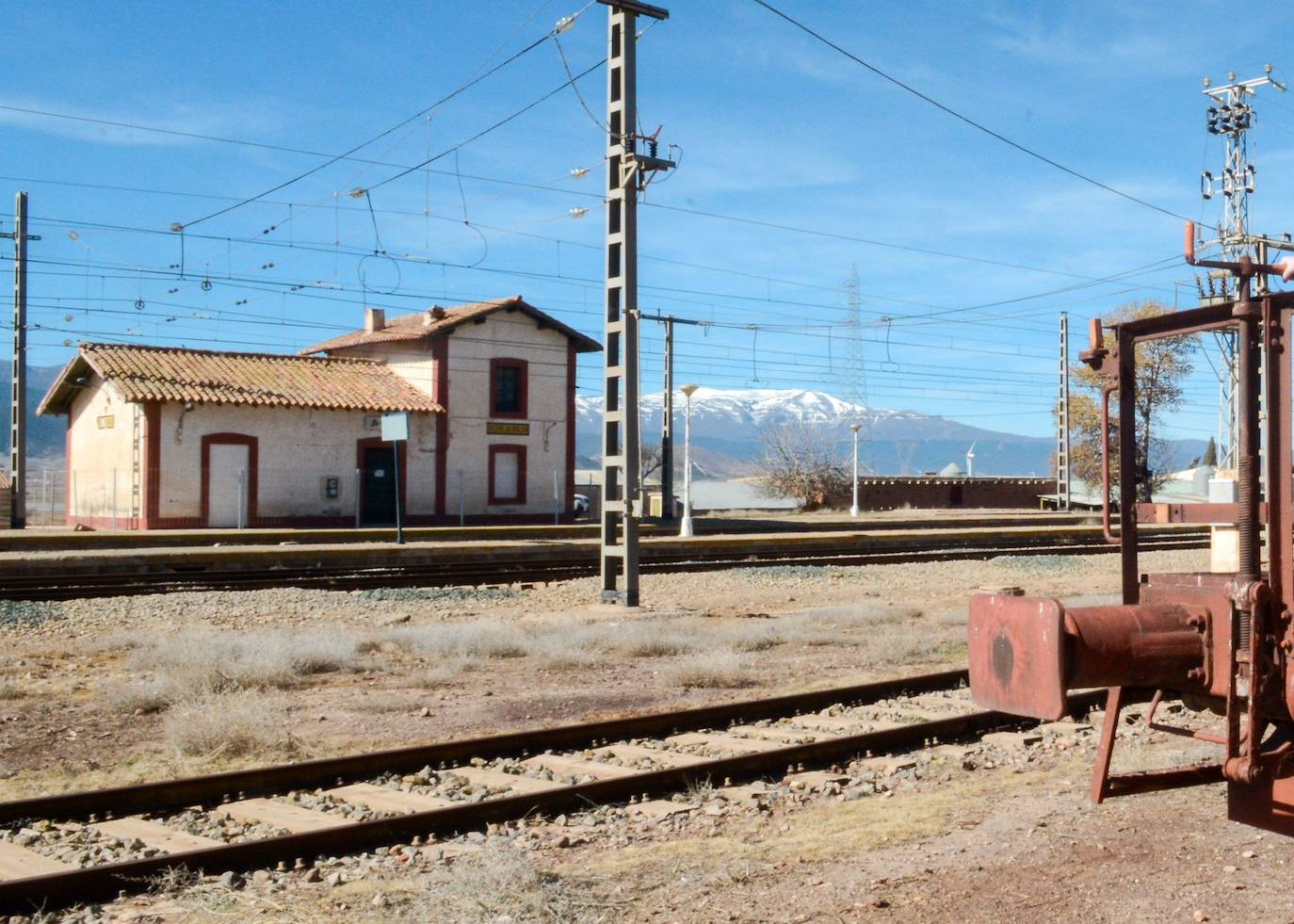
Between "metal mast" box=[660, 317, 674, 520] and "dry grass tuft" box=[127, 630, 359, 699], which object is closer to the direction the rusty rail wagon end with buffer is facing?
the dry grass tuft

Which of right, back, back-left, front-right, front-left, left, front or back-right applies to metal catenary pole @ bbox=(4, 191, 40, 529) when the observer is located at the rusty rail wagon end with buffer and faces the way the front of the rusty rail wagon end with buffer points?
right

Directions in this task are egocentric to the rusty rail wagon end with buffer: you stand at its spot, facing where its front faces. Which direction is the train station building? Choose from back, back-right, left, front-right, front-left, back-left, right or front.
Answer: right

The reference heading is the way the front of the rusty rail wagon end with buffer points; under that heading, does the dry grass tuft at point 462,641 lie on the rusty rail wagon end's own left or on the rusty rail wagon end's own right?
on the rusty rail wagon end's own right

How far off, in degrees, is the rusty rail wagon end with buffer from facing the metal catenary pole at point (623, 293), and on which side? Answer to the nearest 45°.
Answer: approximately 90° to its right

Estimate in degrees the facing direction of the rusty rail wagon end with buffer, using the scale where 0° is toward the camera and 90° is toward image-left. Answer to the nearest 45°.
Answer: approximately 45°

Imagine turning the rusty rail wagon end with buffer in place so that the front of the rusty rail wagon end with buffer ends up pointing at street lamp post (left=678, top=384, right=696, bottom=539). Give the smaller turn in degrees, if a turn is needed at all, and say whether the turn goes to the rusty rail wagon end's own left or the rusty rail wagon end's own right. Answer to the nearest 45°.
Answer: approximately 90° to the rusty rail wagon end's own right

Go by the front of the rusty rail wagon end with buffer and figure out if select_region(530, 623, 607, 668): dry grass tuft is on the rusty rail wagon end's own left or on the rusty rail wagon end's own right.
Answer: on the rusty rail wagon end's own right

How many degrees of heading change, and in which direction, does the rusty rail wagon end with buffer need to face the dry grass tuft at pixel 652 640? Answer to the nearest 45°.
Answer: approximately 90° to its right

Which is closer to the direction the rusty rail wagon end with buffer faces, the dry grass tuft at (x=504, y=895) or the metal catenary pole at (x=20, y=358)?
the dry grass tuft

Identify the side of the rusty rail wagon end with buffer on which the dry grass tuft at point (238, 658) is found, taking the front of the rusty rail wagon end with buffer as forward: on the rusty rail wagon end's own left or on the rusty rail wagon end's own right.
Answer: on the rusty rail wagon end's own right
